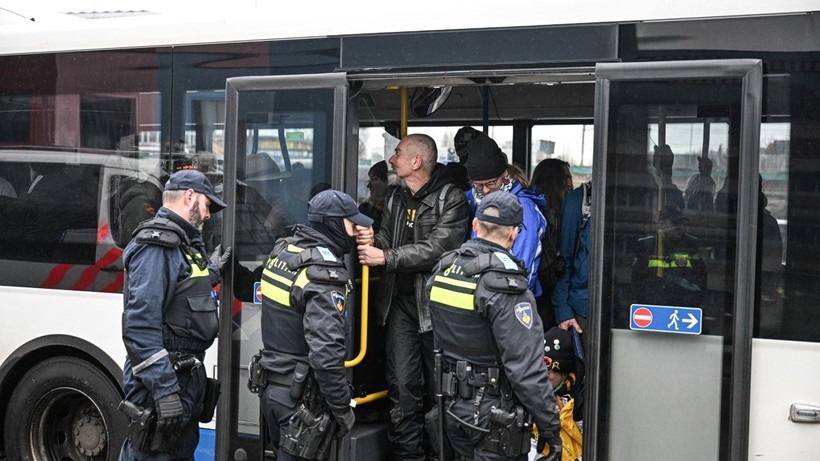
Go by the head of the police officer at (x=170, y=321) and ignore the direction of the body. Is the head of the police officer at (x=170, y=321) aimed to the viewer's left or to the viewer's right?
to the viewer's right

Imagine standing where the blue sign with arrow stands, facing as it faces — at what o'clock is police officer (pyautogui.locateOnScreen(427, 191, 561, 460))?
The police officer is roughly at 2 o'clock from the blue sign with arrow.

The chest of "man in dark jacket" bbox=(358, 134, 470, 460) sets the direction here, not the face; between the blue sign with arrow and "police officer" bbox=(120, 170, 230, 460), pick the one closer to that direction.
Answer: the police officer

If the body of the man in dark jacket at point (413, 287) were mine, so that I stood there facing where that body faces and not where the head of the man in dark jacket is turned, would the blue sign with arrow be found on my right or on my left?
on my left

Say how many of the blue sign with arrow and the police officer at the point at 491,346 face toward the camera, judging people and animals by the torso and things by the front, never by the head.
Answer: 1

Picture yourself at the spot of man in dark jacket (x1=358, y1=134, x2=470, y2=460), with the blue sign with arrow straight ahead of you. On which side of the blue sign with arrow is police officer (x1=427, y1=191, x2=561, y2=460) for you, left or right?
right

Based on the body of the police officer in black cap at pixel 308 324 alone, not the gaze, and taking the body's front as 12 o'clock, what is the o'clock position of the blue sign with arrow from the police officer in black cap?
The blue sign with arrow is roughly at 2 o'clock from the police officer in black cap.

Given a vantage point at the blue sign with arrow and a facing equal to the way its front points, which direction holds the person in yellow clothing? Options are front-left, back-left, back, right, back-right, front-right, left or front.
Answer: back-right

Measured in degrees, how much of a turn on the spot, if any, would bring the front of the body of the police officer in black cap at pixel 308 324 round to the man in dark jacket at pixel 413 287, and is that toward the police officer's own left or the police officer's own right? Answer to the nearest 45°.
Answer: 0° — they already face them

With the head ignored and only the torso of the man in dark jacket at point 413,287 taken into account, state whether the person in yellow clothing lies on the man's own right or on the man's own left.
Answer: on the man's own left
